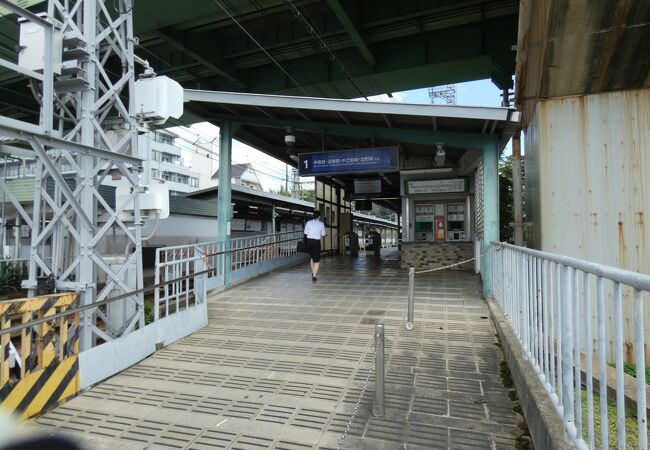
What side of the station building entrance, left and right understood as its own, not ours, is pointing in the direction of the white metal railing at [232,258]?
right

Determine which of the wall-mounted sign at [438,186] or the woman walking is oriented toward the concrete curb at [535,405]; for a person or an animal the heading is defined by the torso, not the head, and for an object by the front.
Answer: the wall-mounted sign

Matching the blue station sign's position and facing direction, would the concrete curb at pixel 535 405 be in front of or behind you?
in front

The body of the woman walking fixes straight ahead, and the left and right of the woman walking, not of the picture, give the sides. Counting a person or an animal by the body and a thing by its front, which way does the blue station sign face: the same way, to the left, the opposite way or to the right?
the opposite way

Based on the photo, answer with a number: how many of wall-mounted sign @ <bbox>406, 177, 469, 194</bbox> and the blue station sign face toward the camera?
2

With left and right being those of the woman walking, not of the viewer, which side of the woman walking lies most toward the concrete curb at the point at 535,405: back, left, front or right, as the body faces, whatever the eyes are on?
back

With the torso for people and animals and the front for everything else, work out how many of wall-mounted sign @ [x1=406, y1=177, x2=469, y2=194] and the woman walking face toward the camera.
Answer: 1

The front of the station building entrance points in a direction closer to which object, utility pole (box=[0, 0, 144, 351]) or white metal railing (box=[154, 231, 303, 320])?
the utility pole

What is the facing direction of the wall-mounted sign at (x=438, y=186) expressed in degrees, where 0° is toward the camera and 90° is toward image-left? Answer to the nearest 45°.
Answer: approximately 0°

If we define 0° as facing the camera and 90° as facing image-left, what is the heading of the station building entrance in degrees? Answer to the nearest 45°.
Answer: approximately 0°

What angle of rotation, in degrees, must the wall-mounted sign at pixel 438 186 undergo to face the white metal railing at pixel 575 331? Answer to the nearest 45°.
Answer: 0° — it already faces it

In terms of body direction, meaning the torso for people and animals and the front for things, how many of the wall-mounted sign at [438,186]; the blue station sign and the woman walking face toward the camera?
2

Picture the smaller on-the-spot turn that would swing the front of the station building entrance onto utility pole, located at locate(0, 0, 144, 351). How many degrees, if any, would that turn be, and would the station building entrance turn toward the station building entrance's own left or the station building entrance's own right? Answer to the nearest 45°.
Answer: approximately 45° to the station building entrance's own right

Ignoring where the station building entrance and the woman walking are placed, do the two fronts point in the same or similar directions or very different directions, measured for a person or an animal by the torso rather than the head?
very different directions
